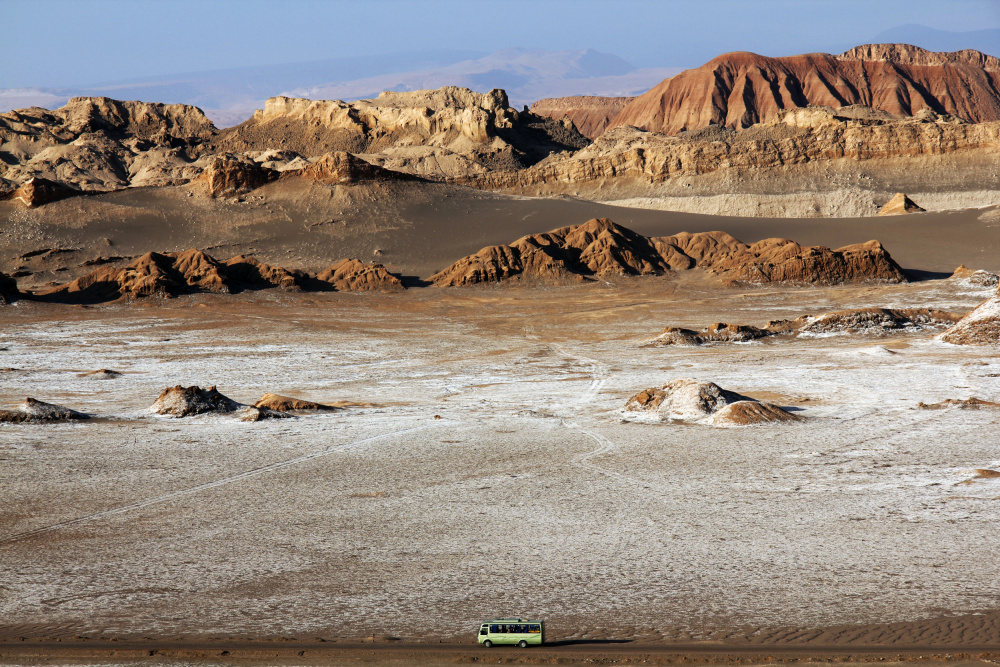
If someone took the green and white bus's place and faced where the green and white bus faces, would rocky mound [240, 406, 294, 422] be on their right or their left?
on their right

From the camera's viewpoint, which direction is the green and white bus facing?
to the viewer's left

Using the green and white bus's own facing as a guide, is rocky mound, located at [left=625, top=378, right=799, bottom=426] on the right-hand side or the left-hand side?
on its right

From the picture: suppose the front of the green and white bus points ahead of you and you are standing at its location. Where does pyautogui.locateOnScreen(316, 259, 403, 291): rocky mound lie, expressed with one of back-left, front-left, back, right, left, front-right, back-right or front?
right

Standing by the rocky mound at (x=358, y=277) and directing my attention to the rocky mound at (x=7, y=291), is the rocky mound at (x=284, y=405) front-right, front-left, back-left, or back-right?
front-left

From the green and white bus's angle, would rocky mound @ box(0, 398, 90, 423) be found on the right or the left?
on its right
